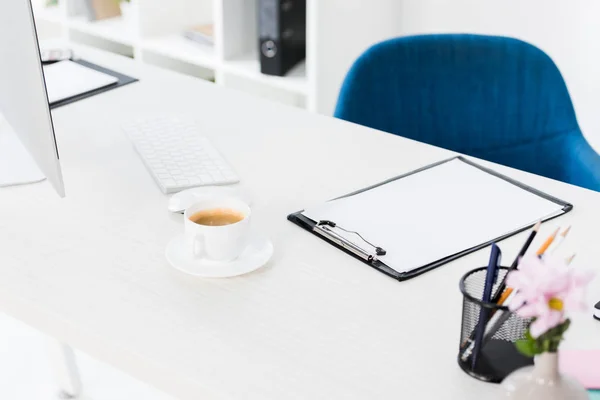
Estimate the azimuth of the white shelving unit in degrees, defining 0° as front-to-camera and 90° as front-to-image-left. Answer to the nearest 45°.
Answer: approximately 45°

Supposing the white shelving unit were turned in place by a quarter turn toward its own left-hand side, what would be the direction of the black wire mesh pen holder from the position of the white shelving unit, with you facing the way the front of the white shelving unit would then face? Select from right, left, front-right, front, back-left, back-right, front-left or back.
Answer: front-right

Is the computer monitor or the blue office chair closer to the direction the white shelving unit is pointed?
the computer monitor

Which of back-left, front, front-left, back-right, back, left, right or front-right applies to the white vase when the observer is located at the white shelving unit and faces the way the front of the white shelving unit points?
front-left

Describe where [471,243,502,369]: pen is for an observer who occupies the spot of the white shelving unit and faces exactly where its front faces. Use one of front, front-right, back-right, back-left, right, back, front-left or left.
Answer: front-left

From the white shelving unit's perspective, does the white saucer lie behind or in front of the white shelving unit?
in front

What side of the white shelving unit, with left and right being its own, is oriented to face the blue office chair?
left
